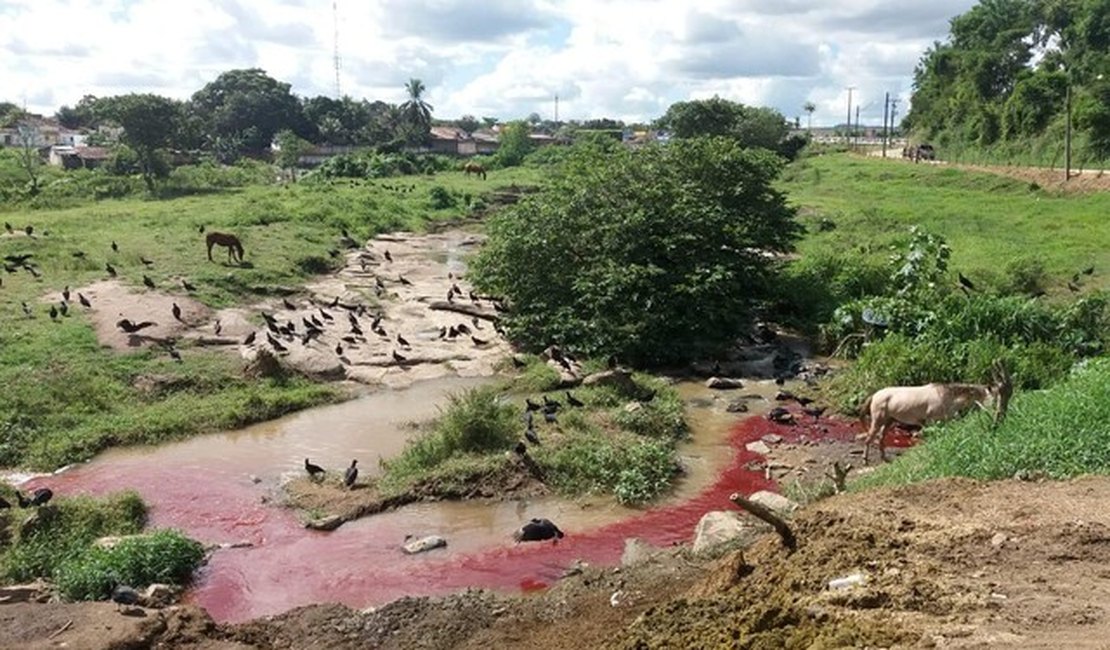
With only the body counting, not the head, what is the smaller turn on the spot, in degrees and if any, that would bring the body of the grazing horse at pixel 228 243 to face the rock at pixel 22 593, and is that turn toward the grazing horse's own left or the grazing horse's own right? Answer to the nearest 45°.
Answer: approximately 90° to the grazing horse's own right

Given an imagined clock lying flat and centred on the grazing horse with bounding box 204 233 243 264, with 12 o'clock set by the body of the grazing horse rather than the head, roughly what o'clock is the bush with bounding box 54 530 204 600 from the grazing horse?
The bush is roughly at 3 o'clock from the grazing horse.

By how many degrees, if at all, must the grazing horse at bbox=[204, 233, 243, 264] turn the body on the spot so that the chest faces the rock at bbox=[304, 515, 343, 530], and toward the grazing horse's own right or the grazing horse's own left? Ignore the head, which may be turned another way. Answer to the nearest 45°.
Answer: approximately 90° to the grazing horse's own right

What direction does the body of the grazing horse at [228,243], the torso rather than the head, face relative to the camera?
to the viewer's right

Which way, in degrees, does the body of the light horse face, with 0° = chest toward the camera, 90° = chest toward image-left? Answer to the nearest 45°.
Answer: approximately 270°

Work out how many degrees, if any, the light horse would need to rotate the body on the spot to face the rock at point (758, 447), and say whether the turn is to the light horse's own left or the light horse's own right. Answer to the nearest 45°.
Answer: approximately 180°

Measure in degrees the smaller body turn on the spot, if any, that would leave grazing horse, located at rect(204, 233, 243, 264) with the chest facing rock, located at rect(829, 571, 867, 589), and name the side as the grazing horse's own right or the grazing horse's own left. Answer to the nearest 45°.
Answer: approximately 90° to the grazing horse's own right

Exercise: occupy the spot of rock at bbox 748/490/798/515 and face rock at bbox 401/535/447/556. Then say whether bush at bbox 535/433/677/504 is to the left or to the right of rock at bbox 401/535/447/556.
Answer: right

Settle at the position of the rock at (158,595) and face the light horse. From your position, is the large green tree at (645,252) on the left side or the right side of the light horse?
left

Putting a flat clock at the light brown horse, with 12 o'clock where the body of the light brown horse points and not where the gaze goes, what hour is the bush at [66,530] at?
The bush is roughly at 5 o'clock from the light brown horse.

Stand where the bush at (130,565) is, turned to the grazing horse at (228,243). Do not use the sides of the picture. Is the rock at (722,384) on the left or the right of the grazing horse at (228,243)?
right
